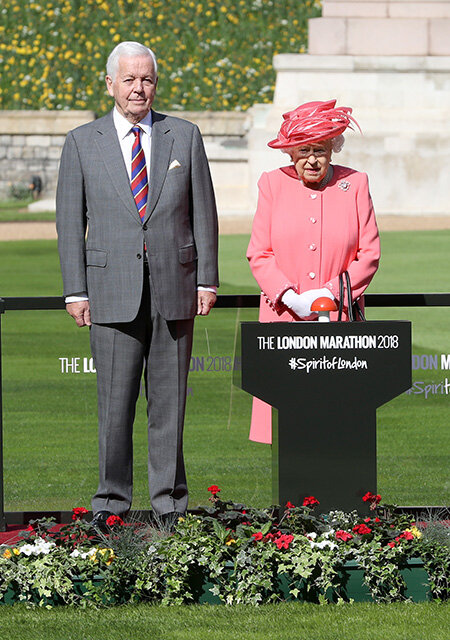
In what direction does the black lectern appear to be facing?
toward the camera

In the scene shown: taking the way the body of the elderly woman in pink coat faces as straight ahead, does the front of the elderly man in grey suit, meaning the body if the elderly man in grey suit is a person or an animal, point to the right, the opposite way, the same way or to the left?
the same way

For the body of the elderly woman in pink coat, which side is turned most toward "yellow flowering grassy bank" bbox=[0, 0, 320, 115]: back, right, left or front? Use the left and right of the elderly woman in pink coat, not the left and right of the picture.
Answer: back

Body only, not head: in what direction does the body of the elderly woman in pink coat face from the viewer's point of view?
toward the camera

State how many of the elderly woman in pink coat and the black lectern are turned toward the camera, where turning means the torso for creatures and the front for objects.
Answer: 2

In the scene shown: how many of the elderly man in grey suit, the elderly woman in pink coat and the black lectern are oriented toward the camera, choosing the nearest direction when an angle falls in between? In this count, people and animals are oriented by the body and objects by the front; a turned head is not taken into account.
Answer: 3

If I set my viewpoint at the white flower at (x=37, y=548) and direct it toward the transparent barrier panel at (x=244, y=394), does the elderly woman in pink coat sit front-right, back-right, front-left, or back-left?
front-right

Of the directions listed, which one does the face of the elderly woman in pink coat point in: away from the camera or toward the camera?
toward the camera

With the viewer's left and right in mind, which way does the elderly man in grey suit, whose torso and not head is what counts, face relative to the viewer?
facing the viewer

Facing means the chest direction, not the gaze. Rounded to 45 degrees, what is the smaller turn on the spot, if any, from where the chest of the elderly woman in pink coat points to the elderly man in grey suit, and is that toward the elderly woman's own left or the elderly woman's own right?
approximately 90° to the elderly woman's own right

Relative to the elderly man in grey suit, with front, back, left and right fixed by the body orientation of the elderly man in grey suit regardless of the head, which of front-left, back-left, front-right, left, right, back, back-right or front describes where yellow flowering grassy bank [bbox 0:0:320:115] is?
back

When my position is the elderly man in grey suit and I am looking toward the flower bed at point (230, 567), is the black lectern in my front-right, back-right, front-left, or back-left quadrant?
front-left

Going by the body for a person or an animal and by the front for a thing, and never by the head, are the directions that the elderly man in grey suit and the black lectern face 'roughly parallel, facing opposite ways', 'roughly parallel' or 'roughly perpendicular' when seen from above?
roughly parallel
